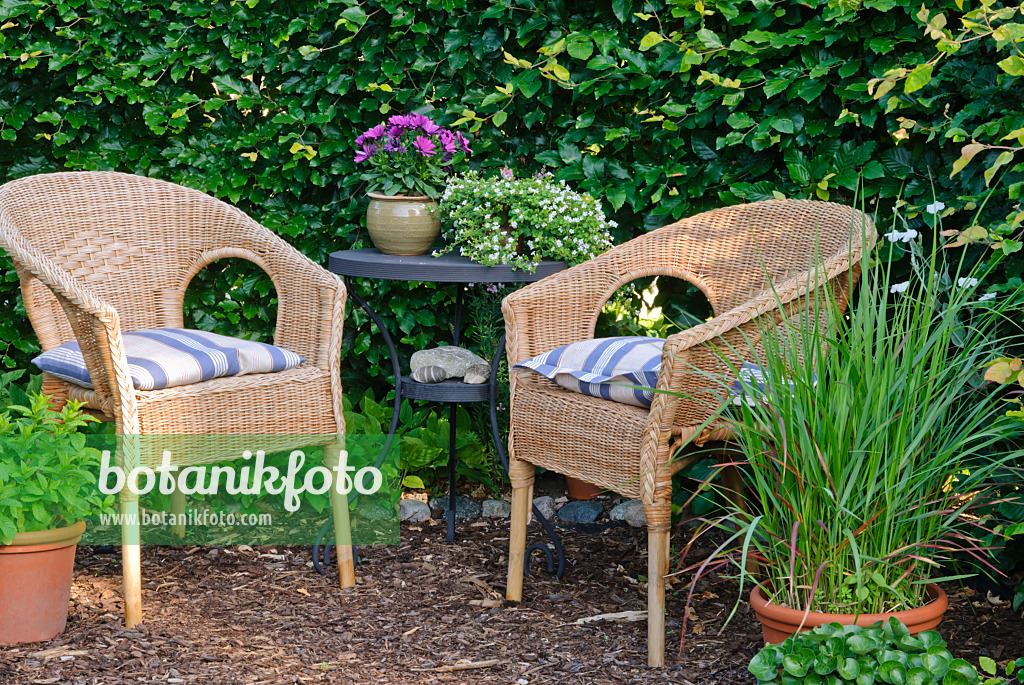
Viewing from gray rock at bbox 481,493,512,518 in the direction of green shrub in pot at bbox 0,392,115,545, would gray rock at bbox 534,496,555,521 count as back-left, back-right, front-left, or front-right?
back-left

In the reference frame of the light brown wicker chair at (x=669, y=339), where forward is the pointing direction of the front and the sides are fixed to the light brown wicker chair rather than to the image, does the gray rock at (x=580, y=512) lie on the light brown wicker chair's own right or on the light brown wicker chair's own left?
on the light brown wicker chair's own right

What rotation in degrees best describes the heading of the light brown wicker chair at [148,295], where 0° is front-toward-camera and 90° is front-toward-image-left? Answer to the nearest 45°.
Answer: approximately 315°

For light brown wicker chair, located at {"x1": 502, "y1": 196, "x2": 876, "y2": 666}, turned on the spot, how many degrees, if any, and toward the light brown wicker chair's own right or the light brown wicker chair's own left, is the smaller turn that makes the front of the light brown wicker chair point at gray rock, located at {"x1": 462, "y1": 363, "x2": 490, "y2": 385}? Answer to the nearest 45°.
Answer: approximately 90° to the light brown wicker chair's own right

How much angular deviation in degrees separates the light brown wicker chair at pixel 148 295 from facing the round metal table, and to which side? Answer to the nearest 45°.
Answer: approximately 45° to its left

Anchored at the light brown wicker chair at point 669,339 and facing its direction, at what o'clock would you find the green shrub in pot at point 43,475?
The green shrub in pot is roughly at 1 o'clock from the light brown wicker chair.
